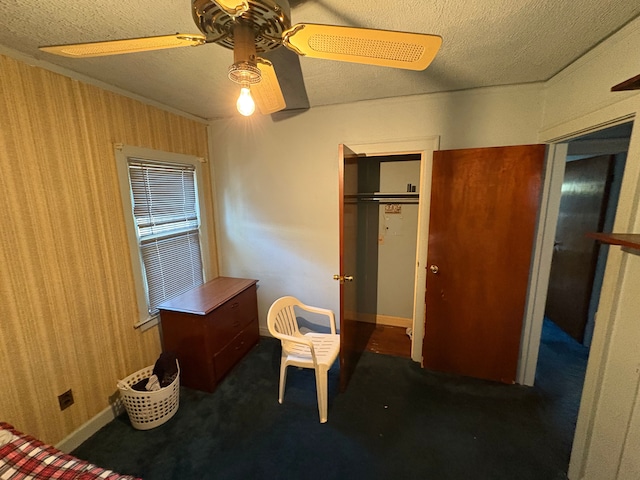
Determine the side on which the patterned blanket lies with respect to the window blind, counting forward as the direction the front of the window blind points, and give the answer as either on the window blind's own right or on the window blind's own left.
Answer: on the window blind's own right

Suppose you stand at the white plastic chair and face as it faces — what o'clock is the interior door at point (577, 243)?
The interior door is roughly at 10 o'clock from the white plastic chair.

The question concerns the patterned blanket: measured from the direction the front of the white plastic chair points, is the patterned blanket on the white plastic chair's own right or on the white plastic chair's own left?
on the white plastic chair's own right

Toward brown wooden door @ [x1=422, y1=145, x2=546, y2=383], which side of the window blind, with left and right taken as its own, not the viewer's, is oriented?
front

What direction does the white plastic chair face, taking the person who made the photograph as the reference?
facing the viewer and to the right of the viewer

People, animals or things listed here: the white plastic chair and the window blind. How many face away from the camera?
0

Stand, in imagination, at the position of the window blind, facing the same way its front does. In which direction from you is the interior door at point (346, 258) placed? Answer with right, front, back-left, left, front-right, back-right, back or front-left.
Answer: front

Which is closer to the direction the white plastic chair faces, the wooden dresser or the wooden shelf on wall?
the wooden shelf on wall

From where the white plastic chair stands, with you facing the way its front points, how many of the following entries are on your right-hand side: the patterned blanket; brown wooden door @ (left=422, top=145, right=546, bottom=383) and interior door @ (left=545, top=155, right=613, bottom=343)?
1

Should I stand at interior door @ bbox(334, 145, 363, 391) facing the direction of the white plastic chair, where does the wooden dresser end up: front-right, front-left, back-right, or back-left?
front-right

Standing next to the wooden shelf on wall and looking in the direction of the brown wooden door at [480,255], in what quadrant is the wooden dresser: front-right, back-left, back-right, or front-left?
front-left

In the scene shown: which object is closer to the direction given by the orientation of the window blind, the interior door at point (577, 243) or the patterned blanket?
the interior door

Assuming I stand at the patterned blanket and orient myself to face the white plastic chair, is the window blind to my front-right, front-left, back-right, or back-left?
front-left

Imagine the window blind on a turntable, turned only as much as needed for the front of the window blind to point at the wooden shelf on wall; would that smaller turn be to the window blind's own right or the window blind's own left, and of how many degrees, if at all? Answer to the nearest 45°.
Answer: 0° — it already faces it

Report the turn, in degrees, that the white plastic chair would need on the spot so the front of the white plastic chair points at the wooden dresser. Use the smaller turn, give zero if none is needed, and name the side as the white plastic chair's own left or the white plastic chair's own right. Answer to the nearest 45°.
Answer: approximately 135° to the white plastic chair's own right
